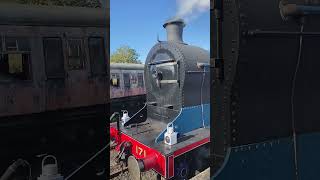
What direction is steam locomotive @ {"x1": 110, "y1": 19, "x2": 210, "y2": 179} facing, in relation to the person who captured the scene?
facing the viewer and to the left of the viewer
